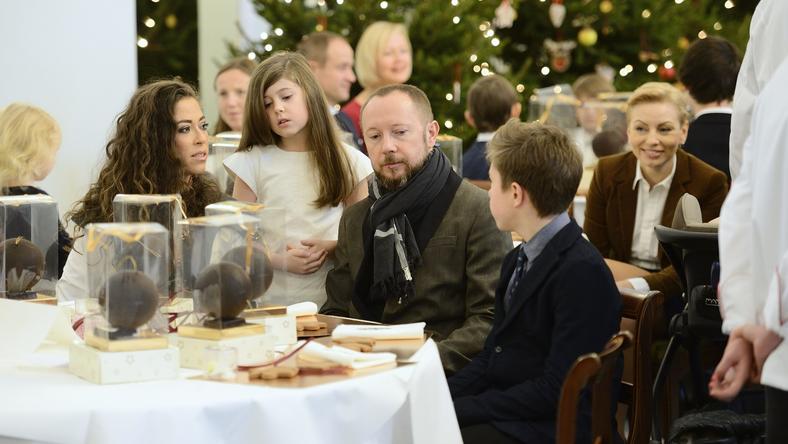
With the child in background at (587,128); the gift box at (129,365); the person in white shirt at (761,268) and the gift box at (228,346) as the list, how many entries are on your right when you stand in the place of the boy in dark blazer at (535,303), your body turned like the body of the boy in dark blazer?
1

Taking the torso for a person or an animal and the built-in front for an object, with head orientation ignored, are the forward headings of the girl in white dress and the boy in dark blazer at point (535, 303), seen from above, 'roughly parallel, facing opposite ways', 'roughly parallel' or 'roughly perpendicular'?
roughly perpendicular

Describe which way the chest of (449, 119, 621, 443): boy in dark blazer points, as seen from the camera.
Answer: to the viewer's left

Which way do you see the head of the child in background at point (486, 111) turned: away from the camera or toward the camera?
away from the camera

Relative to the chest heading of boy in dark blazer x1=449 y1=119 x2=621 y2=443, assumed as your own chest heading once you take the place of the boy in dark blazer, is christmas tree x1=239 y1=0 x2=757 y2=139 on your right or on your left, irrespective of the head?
on your right

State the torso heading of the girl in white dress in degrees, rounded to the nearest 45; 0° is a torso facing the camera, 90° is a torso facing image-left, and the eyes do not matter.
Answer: approximately 0°

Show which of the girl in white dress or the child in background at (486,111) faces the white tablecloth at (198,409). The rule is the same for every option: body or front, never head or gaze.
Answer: the girl in white dress

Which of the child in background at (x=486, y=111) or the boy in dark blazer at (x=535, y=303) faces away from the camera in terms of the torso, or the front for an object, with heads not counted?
the child in background

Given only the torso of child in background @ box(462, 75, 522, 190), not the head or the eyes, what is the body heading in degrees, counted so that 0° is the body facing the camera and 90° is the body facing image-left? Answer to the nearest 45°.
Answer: approximately 180°
